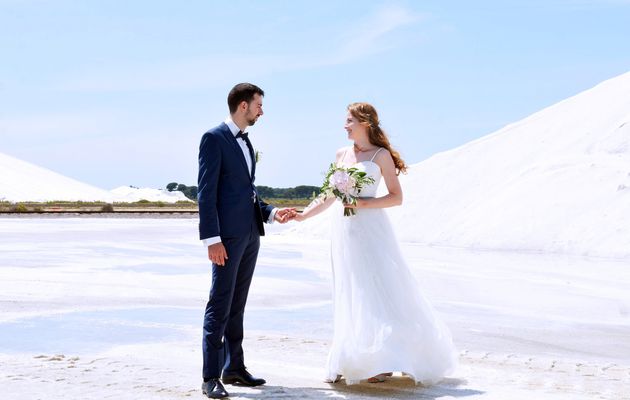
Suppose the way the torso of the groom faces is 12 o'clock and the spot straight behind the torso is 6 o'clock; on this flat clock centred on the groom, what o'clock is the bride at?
The bride is roughly at 10 o'clock from the groom.

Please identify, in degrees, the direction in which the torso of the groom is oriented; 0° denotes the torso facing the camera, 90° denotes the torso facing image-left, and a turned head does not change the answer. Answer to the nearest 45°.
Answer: approximately 315°

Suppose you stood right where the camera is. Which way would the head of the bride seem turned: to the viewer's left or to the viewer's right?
to the viewer's left

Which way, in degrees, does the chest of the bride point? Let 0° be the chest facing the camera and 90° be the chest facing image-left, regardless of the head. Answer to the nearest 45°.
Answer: approximately 45°

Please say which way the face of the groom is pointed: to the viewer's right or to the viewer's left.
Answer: to the viewer's right

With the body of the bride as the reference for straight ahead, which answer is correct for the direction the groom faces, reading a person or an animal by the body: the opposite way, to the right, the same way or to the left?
to the left
